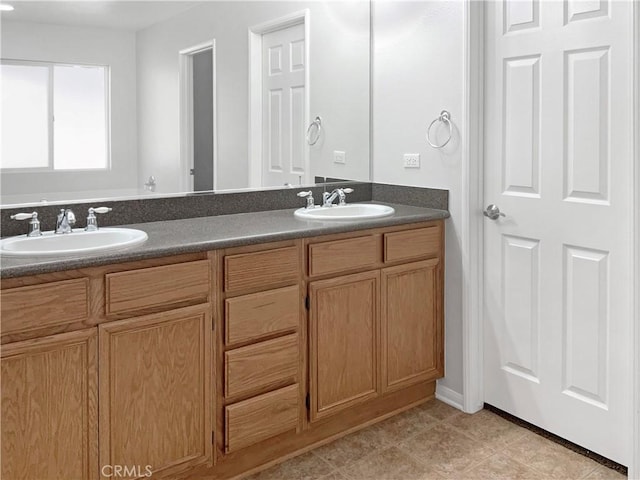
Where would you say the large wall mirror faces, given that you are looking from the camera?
facing the viewer

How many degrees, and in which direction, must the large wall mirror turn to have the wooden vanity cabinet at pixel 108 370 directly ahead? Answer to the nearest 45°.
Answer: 0° — it already faces it

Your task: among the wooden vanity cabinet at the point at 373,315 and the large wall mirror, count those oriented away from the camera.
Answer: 0
